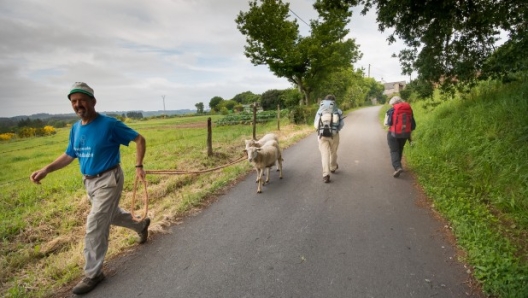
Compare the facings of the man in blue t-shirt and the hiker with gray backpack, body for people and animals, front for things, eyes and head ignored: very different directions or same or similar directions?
very different directions

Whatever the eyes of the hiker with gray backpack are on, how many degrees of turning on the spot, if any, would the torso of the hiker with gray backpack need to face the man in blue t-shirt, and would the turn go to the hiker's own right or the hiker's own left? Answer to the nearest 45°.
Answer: approximately 135° to the hiker's own left

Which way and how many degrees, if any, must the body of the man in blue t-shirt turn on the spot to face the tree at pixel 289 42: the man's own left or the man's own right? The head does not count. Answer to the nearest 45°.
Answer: approximately 180°

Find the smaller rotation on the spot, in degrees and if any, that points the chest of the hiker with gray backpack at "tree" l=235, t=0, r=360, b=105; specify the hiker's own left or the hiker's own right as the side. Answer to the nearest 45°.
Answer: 0° — they already face it

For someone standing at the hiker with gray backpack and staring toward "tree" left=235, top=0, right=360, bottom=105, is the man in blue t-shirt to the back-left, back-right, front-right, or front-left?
back-left

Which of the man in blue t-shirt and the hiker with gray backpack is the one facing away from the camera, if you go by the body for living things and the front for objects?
the hiker with gray backpack

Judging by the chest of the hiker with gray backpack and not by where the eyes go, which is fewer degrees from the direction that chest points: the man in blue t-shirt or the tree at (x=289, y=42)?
the tree

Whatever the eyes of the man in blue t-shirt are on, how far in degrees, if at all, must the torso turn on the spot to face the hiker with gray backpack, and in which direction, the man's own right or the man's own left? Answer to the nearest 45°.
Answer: approximately 135° to the man's own left

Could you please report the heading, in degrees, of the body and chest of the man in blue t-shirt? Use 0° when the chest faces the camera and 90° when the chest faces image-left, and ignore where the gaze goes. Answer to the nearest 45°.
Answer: approximately 45°

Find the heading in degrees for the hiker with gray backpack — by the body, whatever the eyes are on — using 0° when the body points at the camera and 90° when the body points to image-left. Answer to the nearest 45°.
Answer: approximately 180°

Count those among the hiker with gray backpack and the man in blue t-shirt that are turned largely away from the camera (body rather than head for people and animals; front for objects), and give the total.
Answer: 1
